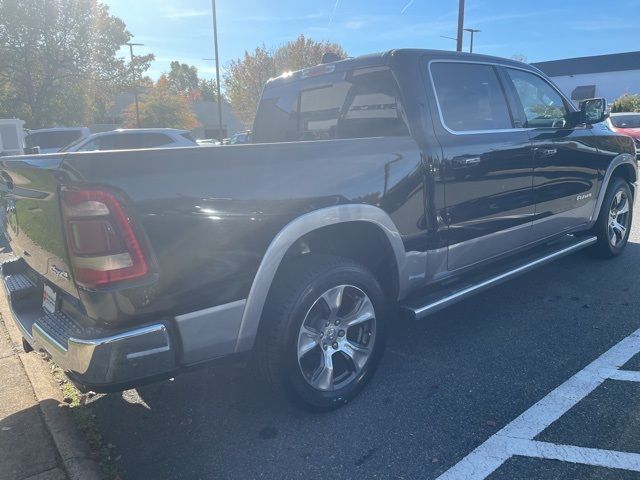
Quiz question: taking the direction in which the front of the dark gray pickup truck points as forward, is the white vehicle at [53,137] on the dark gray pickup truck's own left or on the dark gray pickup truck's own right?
on the dark gray pickup truck's own left

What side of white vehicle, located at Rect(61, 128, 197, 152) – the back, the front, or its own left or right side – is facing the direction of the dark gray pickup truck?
left

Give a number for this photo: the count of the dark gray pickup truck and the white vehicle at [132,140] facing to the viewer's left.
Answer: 1

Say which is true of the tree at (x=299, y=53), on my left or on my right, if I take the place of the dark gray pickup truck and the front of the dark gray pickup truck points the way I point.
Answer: on my left

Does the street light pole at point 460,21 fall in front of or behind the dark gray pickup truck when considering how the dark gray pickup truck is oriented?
in front

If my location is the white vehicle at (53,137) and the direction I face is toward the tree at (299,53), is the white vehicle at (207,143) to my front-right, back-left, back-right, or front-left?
front-right

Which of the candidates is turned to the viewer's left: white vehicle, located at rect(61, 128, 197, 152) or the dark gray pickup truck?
the white vehicle

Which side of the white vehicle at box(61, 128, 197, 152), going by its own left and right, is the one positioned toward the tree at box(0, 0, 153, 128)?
right

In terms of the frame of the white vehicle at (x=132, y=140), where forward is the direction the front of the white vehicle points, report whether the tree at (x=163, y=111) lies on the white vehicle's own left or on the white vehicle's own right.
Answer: on the white vehicle's own right

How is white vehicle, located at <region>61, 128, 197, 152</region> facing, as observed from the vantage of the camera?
facing to the left of the viewer

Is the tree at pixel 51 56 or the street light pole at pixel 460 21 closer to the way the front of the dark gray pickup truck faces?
the street light pole

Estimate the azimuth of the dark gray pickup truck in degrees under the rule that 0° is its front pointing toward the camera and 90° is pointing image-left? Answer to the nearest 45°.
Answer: approximately 225°

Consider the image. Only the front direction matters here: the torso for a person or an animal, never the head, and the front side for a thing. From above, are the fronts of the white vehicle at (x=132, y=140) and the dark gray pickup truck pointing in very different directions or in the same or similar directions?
very different directions

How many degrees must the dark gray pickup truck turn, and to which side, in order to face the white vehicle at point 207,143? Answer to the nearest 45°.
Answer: approximately 45° to its left

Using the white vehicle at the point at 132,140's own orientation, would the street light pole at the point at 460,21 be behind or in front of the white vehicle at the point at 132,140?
behind
